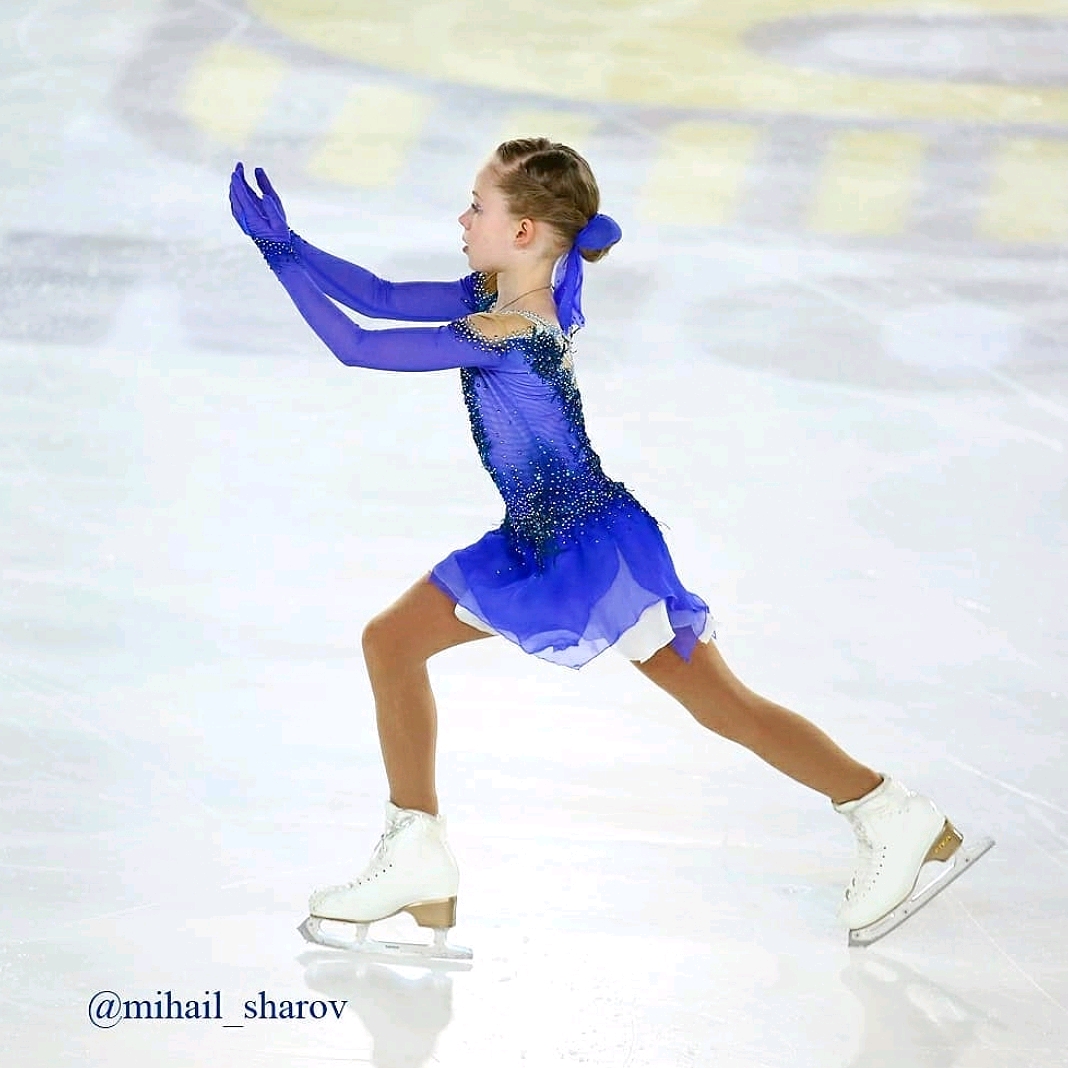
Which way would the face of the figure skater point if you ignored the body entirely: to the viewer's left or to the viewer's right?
to the viewer's left

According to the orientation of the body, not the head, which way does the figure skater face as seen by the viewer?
to the viewer's left
